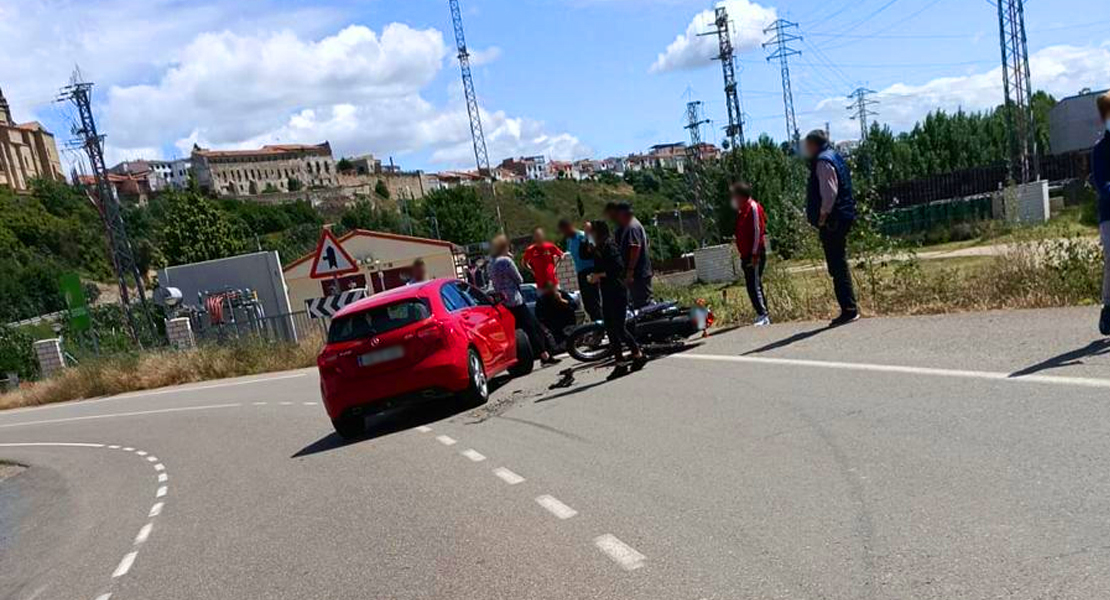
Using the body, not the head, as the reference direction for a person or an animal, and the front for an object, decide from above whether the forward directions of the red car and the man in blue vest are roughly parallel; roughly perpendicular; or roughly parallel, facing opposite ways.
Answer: roughly perpendicular

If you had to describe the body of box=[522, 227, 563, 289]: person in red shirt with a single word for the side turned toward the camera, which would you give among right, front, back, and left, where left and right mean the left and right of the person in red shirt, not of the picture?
front

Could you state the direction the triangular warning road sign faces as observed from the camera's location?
facing the viewer

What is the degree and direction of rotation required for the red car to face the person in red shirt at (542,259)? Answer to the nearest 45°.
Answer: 0° — it already faces them

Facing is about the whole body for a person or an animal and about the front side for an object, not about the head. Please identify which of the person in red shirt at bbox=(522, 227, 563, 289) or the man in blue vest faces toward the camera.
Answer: the person in red shirt

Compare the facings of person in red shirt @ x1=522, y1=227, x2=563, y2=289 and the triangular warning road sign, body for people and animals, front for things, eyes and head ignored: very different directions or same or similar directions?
same or similar directions

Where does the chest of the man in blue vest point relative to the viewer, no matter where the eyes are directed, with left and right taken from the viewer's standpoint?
facing to the left of the viewer

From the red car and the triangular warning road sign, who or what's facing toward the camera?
the triangular warning road sign

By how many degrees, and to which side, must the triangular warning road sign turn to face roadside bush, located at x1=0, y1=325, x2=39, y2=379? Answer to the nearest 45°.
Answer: approximately 135° to its right

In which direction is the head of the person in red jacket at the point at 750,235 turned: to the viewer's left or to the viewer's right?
to the viewer's left

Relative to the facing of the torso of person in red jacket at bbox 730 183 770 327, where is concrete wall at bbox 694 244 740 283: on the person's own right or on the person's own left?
on the person's own right

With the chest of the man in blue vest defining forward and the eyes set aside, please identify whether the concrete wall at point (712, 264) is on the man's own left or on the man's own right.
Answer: on the man's own right

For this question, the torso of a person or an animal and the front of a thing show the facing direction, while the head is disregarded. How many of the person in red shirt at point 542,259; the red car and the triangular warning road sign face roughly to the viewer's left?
0

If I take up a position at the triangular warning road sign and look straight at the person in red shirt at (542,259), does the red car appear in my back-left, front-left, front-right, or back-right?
front-right
